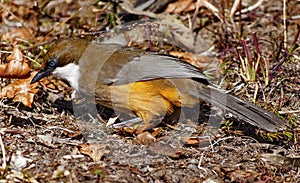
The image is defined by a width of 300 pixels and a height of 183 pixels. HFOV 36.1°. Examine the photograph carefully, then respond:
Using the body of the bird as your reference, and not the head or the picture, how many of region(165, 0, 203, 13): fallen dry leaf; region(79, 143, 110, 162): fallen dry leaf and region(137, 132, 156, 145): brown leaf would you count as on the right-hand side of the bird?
1

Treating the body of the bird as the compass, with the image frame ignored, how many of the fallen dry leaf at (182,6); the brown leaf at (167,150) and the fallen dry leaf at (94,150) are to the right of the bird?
1

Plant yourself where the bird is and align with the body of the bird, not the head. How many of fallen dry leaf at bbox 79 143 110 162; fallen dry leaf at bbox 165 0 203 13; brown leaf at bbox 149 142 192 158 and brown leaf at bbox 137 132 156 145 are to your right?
1

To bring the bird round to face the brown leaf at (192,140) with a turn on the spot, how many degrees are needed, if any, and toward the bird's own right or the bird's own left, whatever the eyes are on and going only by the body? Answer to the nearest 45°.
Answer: approximately 135° to the bird's own left

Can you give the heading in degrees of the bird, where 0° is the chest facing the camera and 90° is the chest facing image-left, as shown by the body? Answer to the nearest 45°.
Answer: approximately 90°

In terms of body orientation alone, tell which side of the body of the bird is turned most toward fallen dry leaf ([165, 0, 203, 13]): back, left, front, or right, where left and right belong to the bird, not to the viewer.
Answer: right

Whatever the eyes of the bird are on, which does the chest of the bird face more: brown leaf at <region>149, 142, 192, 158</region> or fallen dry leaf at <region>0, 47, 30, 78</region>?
the fallen dry leaf

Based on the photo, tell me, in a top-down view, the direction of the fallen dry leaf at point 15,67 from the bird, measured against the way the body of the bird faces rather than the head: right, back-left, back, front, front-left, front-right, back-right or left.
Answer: front

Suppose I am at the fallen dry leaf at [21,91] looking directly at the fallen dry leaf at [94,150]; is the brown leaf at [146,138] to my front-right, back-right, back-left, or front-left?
front-left

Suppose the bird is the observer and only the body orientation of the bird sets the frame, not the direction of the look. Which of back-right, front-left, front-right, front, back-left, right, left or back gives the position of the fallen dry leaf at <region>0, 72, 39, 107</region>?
front

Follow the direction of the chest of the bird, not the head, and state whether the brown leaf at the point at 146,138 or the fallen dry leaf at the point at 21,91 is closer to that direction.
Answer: the fallen dry leaf

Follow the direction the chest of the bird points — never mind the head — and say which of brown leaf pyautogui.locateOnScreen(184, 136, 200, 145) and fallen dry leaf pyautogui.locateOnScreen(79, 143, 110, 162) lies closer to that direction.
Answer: the fallen dry leaf
